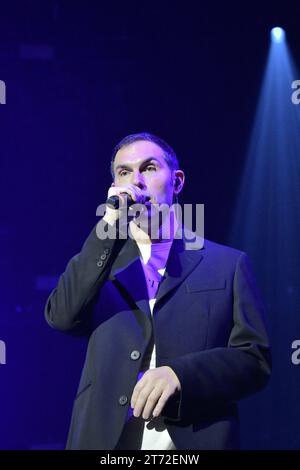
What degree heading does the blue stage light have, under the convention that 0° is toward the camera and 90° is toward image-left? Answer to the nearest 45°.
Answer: approximately 0°
